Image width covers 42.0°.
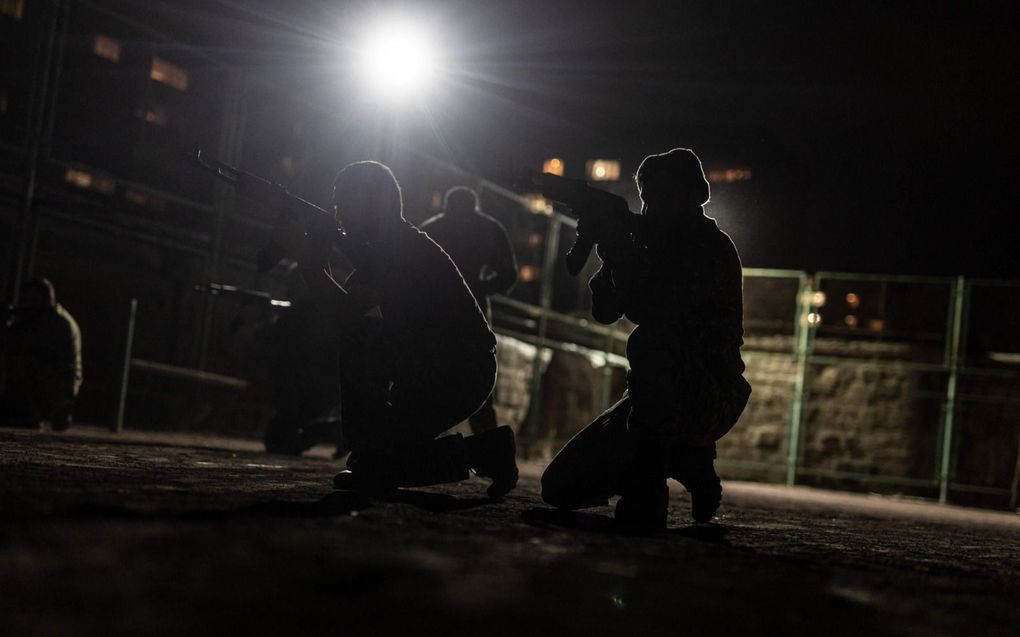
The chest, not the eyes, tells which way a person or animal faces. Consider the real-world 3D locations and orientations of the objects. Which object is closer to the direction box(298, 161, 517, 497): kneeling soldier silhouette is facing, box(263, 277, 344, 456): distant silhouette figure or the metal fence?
the distant silhouette figure

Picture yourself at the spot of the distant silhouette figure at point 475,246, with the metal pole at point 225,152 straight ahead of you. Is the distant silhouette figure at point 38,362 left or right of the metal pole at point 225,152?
left

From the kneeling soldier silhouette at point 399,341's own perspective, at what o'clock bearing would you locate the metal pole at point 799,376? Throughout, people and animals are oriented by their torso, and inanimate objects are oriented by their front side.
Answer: The metal pole is roughly at 4 o'clock from the kneeling soldier silhouette.

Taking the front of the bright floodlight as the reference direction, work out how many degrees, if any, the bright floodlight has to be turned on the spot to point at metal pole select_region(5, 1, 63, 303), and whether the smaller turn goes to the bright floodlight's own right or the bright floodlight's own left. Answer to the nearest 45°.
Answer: approximately 90° to the bright floodlight's own right

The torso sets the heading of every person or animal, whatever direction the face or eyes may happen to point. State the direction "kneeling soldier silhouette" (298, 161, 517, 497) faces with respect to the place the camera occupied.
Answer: facing to the left of the viewer

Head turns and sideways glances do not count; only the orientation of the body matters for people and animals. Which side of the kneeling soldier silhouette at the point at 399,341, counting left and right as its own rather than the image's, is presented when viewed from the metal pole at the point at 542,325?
right

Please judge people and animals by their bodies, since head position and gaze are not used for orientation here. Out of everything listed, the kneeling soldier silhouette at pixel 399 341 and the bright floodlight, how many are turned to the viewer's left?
1
